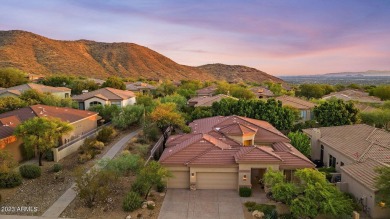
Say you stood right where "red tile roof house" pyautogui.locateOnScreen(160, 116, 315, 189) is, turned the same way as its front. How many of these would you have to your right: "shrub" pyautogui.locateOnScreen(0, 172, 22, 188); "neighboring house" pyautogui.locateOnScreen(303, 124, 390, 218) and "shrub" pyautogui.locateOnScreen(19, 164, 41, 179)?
2

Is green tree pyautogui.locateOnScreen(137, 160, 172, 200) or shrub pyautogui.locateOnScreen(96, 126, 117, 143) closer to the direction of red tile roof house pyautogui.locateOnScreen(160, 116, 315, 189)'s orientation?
the green tree

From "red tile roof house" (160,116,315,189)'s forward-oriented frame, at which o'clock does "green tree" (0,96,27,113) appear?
The green tree is roughly at 4 o'clock from the red tile roof house.

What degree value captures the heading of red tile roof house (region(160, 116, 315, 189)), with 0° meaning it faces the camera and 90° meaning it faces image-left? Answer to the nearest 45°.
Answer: approximately 0°

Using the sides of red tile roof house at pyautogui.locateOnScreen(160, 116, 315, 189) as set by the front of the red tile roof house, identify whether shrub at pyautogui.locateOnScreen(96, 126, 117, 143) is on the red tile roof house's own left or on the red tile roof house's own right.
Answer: on the red tile roof house's own right

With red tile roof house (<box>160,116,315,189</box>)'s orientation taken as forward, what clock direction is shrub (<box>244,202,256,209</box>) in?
The shrub is roughly at 11 o'clock from the red tile roof house.

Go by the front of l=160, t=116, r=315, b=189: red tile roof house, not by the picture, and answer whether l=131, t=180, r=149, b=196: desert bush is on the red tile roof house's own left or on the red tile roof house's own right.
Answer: on the red tile roof house's own right

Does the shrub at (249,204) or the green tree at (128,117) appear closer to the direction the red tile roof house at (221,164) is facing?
the shrub

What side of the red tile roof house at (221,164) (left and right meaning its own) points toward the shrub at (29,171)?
right

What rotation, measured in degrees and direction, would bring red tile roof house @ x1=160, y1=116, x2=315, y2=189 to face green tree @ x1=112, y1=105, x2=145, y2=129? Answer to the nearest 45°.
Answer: approximately 135° to its right

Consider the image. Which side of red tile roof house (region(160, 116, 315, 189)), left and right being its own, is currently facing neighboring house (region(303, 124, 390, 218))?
left
